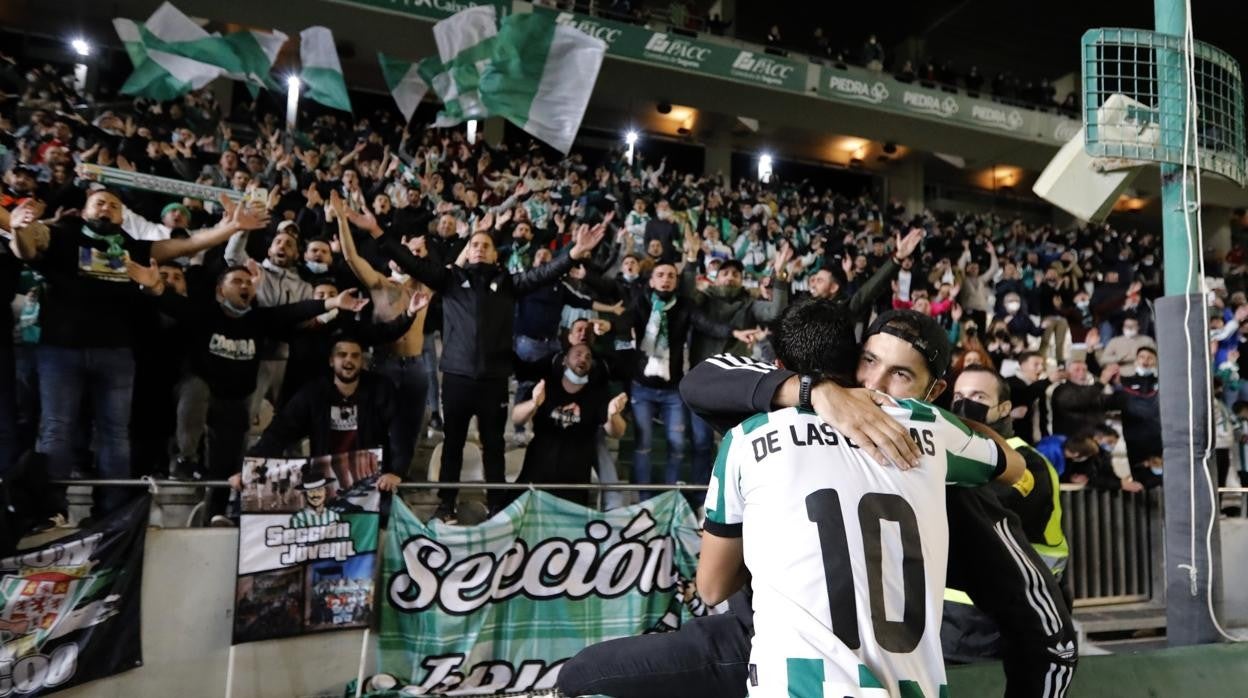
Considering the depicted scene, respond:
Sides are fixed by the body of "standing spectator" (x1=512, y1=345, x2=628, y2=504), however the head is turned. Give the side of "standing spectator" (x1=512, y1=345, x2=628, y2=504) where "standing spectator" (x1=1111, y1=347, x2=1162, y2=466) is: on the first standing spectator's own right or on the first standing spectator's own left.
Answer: on the first standing spectator's own left

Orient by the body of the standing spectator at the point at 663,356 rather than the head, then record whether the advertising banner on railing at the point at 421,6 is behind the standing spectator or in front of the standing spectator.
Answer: behind

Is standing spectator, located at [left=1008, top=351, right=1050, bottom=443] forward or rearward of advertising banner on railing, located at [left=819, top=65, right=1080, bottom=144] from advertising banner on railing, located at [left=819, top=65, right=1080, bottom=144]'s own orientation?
forward

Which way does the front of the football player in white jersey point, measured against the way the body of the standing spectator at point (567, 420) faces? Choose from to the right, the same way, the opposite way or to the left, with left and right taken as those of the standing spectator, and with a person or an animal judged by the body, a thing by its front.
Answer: the opposite way

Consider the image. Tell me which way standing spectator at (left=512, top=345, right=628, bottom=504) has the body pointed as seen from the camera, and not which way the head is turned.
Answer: toward the camera

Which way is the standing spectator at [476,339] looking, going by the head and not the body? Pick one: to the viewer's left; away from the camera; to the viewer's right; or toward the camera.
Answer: toward the camera

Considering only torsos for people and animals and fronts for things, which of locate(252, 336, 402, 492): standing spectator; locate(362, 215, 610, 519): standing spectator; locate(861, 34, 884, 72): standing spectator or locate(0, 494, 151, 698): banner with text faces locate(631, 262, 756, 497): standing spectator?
locate(861, 34, 884, 72): standing spectator

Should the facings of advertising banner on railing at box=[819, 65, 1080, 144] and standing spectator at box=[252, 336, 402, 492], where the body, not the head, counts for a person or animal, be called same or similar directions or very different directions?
same or similar directions

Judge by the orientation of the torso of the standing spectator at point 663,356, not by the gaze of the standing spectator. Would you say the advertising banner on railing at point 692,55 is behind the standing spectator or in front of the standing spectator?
behind

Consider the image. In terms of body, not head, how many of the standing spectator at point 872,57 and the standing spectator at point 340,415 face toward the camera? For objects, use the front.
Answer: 2

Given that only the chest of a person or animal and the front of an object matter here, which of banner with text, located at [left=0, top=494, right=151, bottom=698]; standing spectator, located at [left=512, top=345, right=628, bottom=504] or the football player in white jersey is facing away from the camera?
the football player in white jersey

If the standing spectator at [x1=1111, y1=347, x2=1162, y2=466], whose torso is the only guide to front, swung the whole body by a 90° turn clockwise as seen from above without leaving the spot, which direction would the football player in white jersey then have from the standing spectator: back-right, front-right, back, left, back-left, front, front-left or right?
left

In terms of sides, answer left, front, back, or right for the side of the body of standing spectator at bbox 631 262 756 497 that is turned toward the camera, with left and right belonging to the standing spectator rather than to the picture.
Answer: front

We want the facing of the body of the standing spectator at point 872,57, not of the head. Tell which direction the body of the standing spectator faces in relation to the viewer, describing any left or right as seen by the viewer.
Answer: facing the viewer

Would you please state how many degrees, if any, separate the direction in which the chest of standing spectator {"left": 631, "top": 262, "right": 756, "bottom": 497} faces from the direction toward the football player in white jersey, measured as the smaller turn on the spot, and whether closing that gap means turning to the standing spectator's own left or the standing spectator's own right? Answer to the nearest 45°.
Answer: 0° — they already face them

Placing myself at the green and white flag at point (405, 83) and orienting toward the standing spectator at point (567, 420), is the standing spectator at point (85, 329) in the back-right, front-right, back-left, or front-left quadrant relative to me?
front-right
